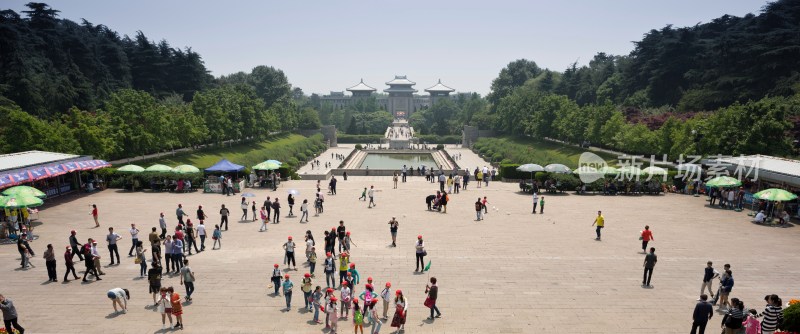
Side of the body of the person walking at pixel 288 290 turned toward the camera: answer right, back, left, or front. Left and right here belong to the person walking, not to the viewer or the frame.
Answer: front

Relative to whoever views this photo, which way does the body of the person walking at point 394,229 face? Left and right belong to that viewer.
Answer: facing the viewer

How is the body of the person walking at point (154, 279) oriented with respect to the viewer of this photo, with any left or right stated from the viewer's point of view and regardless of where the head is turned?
facing away from the viewer

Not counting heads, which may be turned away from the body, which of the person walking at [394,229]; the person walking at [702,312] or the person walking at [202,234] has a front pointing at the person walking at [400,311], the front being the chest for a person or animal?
the person walking at [394,229]

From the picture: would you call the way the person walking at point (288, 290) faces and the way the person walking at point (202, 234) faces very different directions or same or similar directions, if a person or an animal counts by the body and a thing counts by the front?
very different directions

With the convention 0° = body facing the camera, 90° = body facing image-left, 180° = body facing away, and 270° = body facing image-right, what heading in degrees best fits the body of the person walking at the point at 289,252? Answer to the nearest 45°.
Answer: approximately 0°

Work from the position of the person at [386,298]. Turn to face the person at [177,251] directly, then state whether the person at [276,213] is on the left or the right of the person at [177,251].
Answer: right

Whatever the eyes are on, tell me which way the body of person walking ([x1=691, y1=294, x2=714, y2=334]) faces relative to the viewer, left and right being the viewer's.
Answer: facing away from the viewer

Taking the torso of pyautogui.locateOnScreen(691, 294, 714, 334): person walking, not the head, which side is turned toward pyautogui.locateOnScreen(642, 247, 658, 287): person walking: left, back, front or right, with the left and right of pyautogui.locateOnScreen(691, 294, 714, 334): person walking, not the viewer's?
front

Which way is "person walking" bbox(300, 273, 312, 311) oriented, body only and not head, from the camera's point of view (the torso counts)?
toward the camera

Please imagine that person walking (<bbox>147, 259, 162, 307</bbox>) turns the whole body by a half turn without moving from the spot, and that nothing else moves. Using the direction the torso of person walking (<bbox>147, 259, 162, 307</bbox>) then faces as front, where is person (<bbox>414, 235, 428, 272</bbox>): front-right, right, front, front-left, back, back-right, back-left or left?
left

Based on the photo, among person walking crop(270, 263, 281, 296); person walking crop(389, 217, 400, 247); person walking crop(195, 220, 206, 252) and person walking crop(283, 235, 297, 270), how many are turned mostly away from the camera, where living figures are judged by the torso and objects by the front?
1

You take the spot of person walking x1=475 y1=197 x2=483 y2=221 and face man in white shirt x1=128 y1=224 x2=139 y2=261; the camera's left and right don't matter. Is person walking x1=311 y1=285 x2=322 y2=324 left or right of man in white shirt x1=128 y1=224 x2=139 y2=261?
left
